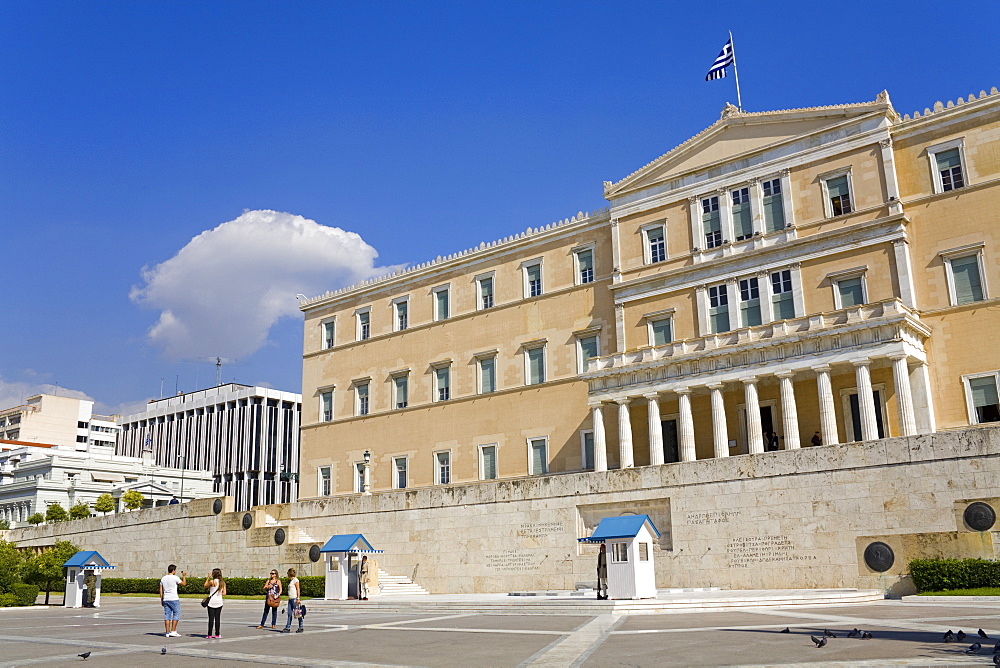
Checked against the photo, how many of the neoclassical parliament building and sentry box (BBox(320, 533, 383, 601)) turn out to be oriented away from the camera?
0

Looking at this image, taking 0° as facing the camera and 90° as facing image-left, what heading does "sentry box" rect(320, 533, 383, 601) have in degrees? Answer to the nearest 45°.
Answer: approximately 315°

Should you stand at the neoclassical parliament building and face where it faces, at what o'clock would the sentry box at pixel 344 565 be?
The sentry box is roughly at 1 o'clock from the neoclassical parliament building.

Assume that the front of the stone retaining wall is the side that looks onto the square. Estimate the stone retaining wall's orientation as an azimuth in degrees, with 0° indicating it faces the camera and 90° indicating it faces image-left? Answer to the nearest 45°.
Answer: approximately 45°

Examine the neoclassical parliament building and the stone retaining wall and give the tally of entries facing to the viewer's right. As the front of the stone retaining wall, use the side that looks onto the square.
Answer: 0

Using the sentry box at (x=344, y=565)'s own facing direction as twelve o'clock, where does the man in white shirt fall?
The man in white shirt is roughly at 2 o'clock from the sentry box.

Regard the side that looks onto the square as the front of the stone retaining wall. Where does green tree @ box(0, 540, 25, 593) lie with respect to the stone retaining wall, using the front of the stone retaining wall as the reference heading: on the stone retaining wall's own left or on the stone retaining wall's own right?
on the stone retaining wall's own right
